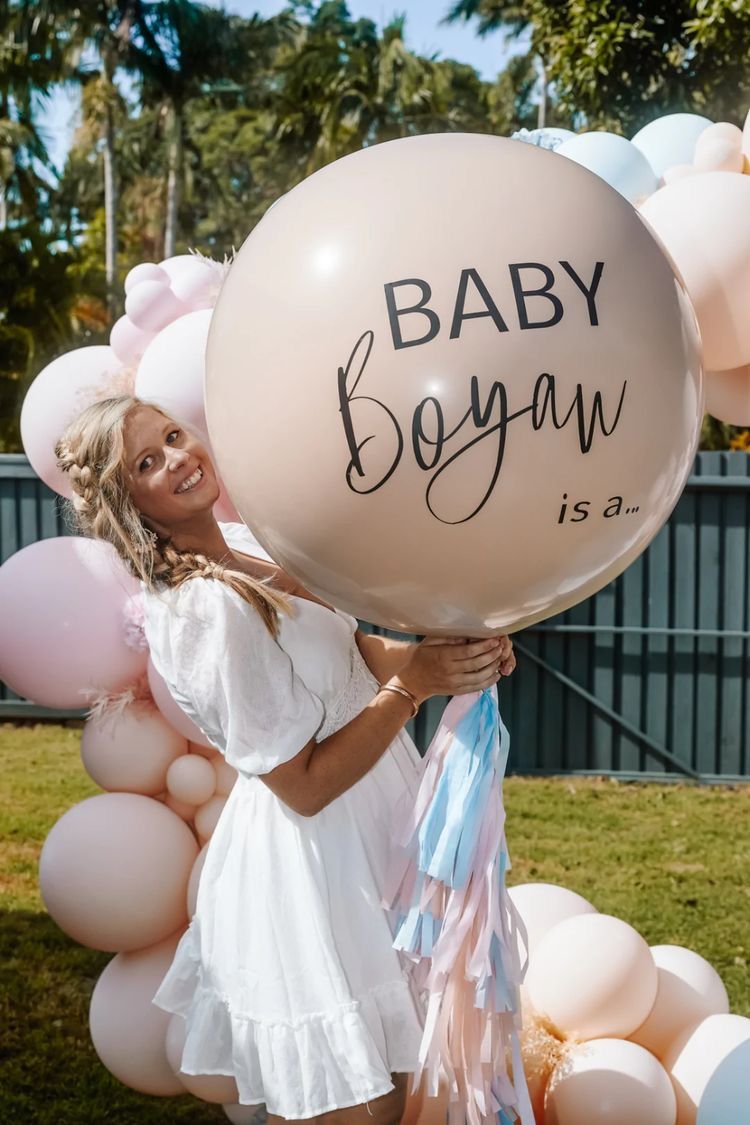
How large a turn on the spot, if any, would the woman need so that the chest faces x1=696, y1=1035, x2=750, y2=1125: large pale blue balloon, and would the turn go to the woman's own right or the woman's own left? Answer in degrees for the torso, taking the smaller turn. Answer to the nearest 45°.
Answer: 0° — they already face it
